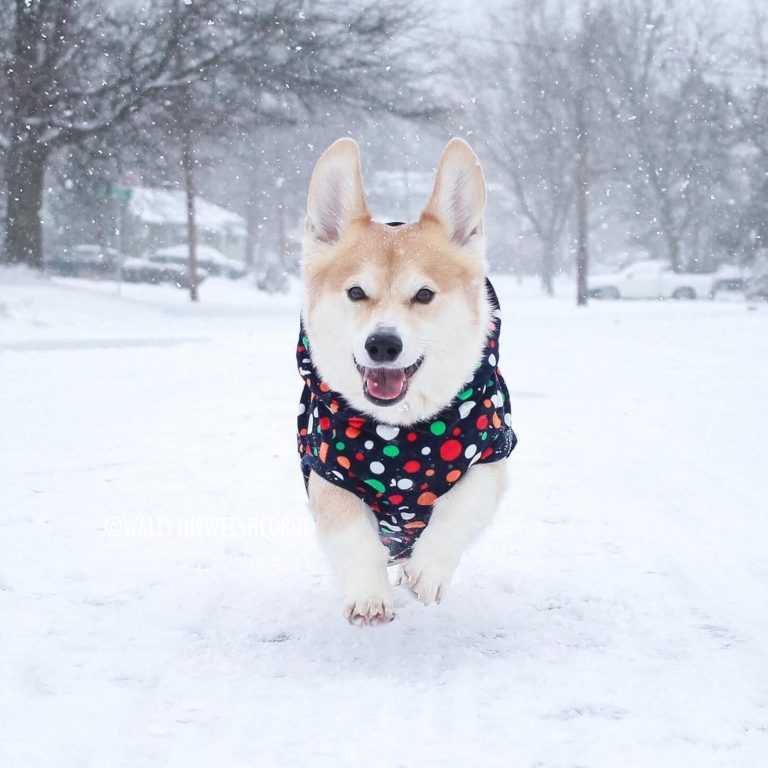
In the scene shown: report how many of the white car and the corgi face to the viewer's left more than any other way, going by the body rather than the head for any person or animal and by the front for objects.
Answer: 1

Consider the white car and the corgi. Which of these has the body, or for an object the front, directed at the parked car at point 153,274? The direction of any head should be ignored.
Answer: the white car

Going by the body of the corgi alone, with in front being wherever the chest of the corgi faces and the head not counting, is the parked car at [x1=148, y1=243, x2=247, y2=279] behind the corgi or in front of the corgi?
behind

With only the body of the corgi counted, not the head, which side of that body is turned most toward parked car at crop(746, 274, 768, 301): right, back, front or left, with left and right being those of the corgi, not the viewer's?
back

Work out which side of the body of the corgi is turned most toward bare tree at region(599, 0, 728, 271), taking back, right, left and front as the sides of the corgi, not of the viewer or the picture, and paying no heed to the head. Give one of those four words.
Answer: back

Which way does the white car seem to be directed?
to the viewer's left

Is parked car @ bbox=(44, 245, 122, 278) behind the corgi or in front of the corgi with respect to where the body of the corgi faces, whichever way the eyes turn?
behind

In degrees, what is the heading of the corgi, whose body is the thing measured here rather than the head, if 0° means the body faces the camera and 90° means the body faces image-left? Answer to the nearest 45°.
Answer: approximately 0°

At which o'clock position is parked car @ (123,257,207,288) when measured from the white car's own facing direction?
The parked car is roughly at 12 o'clock from the white car.

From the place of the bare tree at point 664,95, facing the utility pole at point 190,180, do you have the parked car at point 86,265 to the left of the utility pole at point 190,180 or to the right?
right

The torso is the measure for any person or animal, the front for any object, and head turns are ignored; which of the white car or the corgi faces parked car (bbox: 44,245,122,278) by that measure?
the white car

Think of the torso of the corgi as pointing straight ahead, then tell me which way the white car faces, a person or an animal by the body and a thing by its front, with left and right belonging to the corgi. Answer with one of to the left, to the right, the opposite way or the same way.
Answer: to the right

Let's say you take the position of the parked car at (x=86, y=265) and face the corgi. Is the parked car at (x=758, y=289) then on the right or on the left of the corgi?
left

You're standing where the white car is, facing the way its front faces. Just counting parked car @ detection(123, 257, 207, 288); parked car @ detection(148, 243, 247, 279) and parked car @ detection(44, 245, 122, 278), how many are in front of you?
3

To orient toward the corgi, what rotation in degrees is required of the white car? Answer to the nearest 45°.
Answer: approximately 90° to its left
